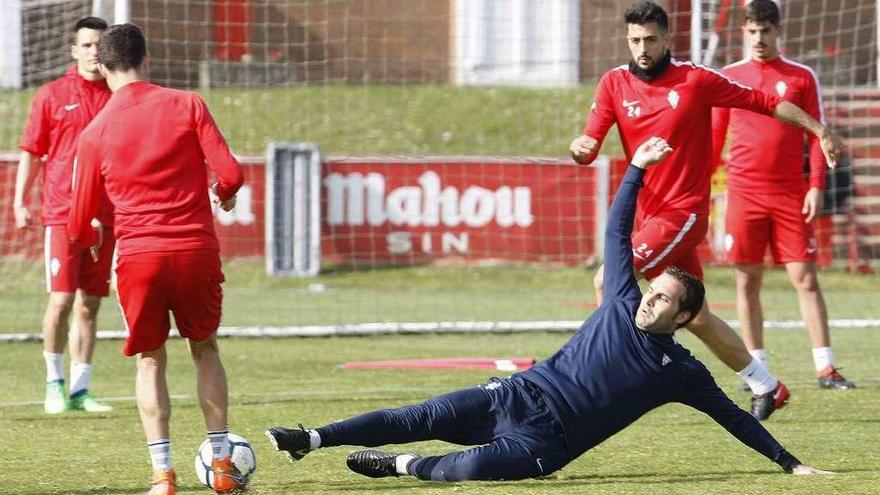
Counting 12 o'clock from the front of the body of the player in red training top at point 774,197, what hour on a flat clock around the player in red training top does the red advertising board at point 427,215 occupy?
The red advertising board is roughly at 5 o'clock from the player in red training top.

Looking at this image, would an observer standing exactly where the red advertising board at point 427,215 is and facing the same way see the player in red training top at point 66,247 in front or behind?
in front

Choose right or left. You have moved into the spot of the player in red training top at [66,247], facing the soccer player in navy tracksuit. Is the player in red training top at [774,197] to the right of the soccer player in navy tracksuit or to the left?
left

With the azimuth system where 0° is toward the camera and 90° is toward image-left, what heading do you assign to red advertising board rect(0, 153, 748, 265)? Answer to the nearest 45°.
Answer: approximately 0°

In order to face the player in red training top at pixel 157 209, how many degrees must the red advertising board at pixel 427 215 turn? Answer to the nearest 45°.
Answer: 0° — it already faces them

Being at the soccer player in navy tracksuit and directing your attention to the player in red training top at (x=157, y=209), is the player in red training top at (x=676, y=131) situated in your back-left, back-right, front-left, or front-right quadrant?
back-right

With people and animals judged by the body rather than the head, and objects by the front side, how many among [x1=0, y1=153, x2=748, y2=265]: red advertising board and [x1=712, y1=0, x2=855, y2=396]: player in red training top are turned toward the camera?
2

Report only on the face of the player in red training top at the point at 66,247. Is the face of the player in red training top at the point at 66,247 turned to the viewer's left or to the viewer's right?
to the viewer's right

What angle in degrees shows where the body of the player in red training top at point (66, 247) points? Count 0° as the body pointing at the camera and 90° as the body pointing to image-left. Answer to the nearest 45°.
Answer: approximately 315°
